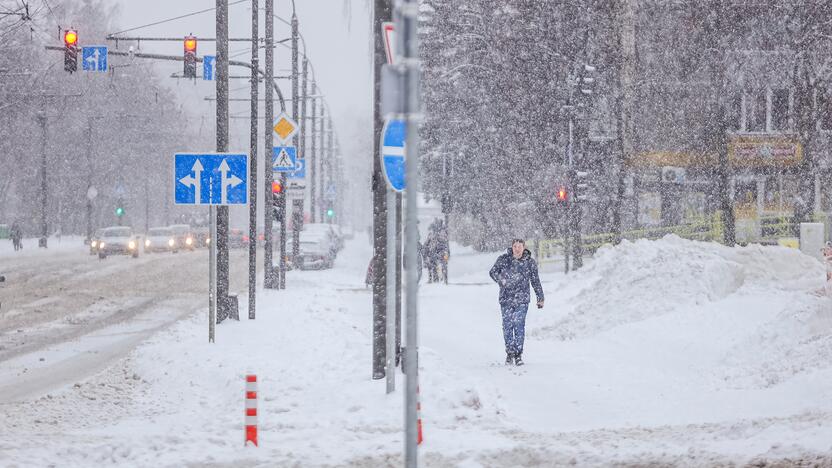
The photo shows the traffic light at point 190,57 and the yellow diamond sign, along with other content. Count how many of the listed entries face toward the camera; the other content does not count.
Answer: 2

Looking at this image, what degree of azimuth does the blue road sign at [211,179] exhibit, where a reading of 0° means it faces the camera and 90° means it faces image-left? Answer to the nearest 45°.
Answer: approximately 0°

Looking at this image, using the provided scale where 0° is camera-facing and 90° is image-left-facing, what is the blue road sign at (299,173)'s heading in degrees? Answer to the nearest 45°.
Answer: approximately 0°

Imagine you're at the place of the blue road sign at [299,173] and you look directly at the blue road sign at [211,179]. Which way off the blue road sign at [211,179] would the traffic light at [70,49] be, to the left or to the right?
right

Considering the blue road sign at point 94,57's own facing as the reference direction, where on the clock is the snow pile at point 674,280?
The snow pile is roughly at 11 o'clock from the blue road sign.

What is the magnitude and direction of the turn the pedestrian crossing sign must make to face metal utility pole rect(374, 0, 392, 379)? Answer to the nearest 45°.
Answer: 0° — it already faces it
